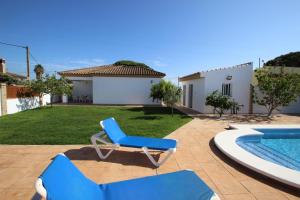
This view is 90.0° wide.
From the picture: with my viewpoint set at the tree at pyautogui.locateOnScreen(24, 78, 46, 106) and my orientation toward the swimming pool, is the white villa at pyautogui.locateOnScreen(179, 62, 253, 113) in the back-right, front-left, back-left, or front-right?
front-left

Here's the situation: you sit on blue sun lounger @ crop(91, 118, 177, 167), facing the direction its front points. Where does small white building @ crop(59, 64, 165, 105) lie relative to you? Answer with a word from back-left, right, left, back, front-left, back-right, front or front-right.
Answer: left

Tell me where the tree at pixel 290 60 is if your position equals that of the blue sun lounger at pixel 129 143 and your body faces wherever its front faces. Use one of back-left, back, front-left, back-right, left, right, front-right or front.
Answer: front-left

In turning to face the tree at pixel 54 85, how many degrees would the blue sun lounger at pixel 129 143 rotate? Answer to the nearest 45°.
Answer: approximately 135° to its left

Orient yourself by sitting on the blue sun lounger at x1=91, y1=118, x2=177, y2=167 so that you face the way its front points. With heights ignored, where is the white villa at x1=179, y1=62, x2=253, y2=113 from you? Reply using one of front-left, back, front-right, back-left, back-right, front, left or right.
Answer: front-left

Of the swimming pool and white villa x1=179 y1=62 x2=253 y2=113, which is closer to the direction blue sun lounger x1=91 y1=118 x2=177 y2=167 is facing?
the swimming pool

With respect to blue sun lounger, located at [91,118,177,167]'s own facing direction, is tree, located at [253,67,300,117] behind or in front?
in front

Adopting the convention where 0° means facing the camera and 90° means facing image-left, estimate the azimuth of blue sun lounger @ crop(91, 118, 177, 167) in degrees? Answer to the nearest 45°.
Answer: approximately 270°

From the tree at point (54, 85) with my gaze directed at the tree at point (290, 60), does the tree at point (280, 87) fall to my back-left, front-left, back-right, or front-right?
front-right

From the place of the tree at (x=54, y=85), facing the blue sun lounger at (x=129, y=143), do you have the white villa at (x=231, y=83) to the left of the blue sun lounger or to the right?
left

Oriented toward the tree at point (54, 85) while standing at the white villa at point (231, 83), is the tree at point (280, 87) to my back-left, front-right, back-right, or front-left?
back-left

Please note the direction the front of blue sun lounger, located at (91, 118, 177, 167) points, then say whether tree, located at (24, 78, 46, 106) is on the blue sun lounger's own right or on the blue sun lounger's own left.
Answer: on the blue sun lounger's own left

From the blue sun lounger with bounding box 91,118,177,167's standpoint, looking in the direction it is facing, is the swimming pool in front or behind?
in front
